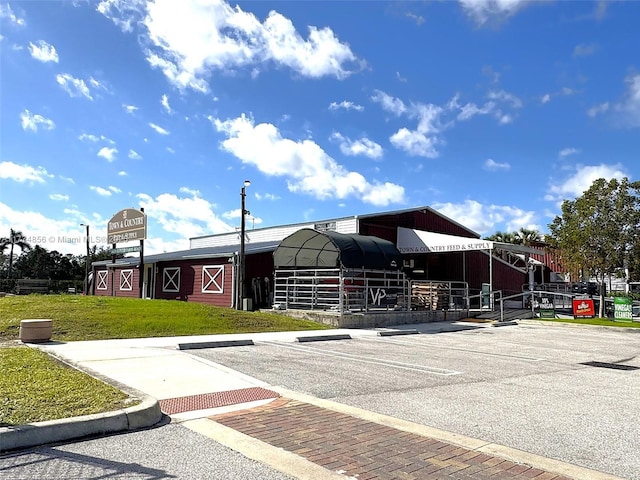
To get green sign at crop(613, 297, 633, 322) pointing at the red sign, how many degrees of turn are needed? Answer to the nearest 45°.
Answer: approximately 90° to its right

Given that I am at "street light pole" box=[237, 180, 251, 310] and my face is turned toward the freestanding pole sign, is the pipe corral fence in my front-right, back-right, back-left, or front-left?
back-right

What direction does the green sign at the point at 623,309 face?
toward the camera

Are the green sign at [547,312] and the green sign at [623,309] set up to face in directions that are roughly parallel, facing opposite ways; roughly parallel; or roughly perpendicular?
roughly parallel

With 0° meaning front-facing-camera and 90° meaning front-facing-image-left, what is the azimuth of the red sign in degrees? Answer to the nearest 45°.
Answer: approximately 0°

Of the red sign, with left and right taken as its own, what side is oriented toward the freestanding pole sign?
right

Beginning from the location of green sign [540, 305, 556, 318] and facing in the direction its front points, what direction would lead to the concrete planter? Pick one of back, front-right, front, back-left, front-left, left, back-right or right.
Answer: front-right

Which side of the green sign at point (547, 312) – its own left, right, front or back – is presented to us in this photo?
front

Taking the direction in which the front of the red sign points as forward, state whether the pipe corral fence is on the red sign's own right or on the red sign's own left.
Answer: on the red sign's own right

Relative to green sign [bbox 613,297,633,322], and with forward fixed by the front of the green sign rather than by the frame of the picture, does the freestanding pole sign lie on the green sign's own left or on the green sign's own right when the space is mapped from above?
on the green sign's own right
